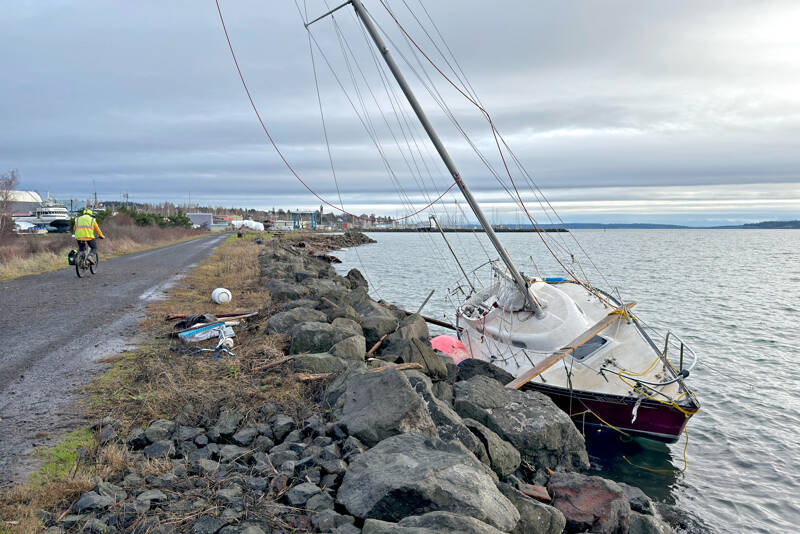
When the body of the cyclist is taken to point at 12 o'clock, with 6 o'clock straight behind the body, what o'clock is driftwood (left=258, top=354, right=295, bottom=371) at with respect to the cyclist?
The driftwood is roughly at 4 o'clock from the cyclist.

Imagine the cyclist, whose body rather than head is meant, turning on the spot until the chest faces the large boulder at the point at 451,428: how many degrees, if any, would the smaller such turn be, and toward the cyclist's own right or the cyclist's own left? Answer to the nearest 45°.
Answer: approximately 135° to the cyclist's own right

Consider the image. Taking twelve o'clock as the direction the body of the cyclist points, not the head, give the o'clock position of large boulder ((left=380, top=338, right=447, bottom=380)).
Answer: The large boulder is roughly at 4 o'clock from the cyclist.

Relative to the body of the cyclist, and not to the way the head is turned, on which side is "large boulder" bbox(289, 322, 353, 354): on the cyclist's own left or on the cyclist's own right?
on the cyclist's own right

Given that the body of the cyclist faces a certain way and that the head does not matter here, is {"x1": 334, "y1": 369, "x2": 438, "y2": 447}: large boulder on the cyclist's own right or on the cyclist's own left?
on the cyclist's own right

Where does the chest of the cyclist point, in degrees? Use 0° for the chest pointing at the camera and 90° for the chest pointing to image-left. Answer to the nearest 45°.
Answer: approximately 225°

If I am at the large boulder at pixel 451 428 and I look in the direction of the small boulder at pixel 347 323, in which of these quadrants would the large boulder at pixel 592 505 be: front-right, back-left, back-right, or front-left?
back-right

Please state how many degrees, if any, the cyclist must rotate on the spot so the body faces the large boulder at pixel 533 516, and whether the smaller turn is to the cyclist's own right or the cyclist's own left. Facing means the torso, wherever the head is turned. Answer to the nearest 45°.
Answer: approximately 135° to the cyclist's own right
